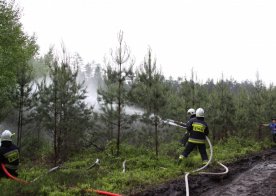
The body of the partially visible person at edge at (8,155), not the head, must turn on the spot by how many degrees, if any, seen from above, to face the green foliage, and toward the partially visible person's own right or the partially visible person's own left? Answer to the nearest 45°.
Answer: approximately 45° to the partially visible person's own right

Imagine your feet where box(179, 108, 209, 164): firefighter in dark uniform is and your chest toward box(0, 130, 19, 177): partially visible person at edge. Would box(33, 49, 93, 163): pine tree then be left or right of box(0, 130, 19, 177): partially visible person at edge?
right
